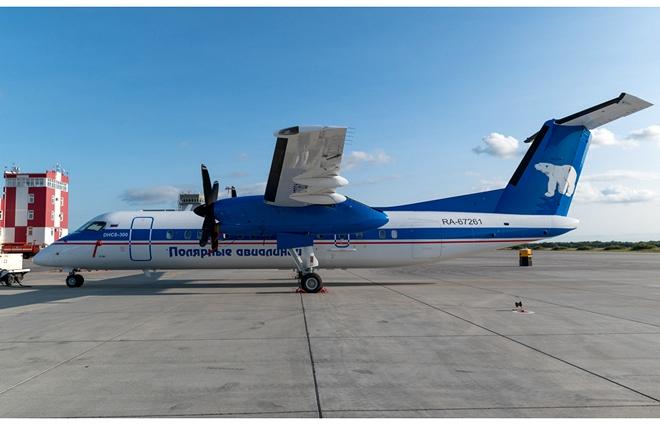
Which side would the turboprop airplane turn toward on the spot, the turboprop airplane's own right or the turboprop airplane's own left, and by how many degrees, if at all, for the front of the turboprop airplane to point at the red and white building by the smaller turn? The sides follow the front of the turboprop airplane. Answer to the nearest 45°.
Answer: approximately 45° to the turboprop airplane's own right

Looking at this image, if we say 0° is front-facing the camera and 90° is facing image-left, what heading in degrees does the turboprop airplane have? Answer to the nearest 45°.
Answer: approximately 90°
